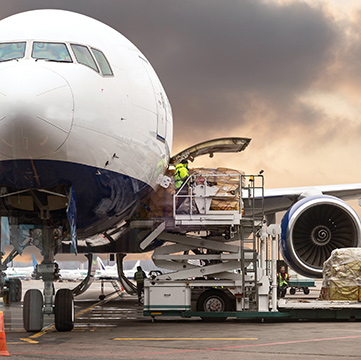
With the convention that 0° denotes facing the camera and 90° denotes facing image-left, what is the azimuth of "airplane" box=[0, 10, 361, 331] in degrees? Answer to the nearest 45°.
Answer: approximately 0°
